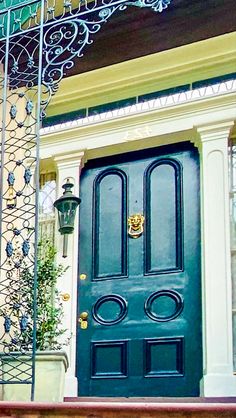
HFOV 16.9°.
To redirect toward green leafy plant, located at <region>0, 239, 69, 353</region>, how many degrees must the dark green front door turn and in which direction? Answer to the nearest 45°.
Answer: approximately 45° to its right

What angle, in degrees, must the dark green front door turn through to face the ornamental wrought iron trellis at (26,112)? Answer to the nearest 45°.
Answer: approximately 45° to its right

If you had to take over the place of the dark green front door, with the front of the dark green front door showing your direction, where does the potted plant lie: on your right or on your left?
on your right

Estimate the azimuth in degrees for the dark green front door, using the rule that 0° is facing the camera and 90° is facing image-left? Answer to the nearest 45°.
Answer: approximately 0°

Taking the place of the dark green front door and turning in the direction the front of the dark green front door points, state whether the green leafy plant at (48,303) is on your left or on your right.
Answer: on your right
